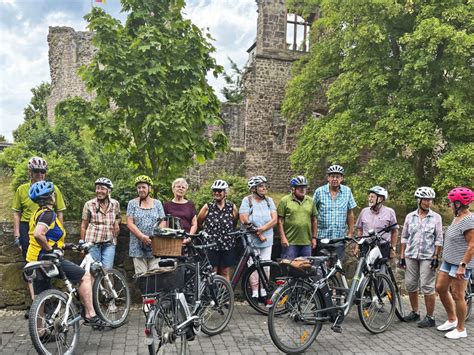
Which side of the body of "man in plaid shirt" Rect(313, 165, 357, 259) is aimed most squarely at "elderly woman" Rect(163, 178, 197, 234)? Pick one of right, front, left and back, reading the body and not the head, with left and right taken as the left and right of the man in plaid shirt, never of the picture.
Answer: right

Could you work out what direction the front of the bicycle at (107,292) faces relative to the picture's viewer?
facing away from the viewer and to the right of the viewer

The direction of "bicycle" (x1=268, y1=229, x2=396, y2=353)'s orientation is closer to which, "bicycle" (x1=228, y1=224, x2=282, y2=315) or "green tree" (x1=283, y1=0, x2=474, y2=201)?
the green tree

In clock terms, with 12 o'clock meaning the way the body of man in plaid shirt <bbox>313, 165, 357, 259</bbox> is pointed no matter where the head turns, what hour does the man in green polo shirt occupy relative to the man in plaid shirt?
The man in green polo shirt is roughly at 2 o'clock from the man in plaid shirt.

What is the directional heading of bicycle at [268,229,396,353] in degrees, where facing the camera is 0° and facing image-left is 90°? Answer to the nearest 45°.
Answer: approximately 225°

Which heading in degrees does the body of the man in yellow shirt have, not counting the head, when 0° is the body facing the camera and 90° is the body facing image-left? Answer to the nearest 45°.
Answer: approximately 0°
